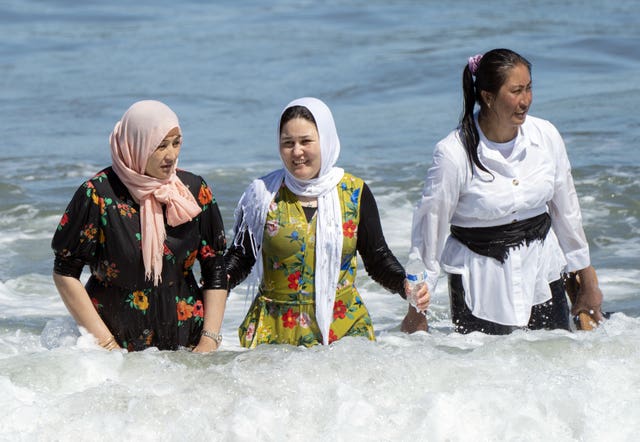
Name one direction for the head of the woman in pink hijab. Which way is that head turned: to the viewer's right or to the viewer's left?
to the viewer's right

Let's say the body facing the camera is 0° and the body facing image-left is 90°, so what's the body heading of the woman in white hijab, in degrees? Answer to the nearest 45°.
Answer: approximately 0°

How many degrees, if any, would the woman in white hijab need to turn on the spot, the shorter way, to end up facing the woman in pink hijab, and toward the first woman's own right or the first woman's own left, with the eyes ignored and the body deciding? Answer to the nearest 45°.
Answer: approximately 90° to the first woman's own right

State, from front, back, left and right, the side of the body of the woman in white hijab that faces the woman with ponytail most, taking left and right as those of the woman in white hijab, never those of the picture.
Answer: left
